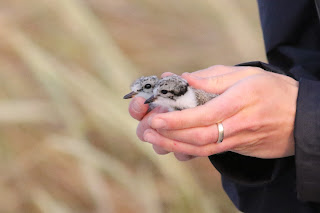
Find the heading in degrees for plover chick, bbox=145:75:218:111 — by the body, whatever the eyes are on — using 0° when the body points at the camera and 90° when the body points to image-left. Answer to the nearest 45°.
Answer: approximately 90°

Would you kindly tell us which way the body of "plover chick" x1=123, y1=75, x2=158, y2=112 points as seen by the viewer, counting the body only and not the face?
to the viewer's left

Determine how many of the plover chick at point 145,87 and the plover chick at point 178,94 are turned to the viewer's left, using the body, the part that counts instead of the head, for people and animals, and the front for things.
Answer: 2

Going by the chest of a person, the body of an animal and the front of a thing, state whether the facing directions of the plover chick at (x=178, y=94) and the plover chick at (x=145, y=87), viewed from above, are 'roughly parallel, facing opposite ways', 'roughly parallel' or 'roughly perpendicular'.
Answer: roughly parallel
